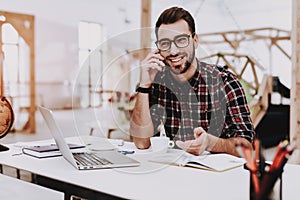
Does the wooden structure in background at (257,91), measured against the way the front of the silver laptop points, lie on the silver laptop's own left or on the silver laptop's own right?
on the silver laptop's own left

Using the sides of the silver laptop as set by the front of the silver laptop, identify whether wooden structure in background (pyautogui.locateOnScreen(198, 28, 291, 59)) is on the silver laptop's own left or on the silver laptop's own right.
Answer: on the silver laptop's own left

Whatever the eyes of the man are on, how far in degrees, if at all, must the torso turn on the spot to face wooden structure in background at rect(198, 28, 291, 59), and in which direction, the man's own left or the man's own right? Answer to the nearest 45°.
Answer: approximately 135° to the man's own right

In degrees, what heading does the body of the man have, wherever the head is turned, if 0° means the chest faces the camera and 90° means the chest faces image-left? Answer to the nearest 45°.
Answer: approximately 45°

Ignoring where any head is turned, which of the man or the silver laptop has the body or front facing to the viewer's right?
the silver laptop

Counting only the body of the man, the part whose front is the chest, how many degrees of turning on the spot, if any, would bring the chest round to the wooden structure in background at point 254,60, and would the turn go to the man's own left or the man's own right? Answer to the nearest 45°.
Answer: approximately 135° to the man's own right

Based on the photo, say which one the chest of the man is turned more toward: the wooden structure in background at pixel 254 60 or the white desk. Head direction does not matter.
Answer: the white desk

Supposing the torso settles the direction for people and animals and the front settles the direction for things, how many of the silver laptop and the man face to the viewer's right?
1

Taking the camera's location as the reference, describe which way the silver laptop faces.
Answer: facing to the right of the viewer
